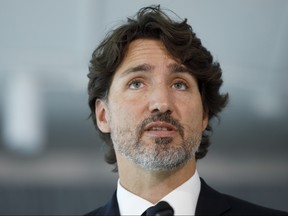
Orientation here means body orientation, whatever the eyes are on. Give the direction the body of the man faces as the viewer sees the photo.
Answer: toward the camera
